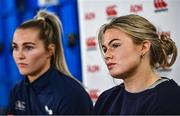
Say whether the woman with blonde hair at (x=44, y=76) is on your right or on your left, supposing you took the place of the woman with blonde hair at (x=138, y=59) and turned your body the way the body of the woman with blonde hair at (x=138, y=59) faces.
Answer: on your right

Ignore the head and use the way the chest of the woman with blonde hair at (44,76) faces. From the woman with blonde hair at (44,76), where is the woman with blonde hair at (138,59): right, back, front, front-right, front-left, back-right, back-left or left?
left

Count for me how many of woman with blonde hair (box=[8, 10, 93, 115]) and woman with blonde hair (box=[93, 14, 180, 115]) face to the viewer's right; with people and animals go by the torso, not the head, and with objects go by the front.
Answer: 0

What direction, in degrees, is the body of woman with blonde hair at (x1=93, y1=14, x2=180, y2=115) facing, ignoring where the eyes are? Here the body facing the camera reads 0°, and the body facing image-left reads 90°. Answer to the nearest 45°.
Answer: approximately 45°

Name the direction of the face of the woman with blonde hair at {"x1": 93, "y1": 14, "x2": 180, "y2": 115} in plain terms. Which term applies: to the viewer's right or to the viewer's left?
to the viewer's left
